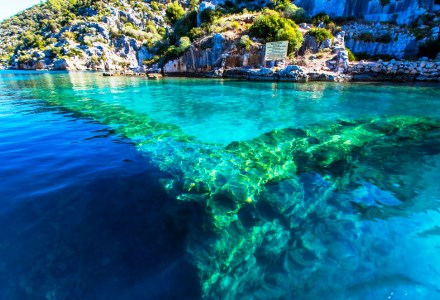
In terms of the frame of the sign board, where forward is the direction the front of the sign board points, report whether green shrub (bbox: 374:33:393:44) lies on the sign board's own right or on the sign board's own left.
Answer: on the sign board's own left

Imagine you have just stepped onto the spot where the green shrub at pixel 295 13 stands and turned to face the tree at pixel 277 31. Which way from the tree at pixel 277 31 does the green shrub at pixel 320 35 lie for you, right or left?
left

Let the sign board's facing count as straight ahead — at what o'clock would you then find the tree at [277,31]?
The tree is roughly at 6 o'clock from the sign board.

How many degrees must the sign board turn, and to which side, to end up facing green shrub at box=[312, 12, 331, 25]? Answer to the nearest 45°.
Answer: approximately 135° to its left

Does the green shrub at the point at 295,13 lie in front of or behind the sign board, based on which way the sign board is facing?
behind

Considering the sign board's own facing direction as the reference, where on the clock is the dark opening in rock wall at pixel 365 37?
The dark opening in rock wall is roughly at 8 o'clock from the sign board.

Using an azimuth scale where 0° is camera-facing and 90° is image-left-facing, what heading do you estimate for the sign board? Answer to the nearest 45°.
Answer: approximately 0°

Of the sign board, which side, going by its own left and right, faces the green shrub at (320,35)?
left

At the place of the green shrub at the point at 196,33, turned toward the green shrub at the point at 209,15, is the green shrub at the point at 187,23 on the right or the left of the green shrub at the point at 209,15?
left

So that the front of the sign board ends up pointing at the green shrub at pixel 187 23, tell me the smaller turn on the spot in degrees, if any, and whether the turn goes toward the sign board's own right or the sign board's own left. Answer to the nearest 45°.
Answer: approximately 135° to the sign board's own right

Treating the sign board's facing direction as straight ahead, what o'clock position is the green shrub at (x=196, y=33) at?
The green shrub is roughly at 4 o'clock from the sign board.

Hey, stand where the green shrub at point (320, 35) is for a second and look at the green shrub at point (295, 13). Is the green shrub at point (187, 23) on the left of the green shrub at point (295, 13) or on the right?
left

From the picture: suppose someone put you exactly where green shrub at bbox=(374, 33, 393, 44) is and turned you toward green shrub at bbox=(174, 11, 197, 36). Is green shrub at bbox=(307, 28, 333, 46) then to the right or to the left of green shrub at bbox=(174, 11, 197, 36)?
left

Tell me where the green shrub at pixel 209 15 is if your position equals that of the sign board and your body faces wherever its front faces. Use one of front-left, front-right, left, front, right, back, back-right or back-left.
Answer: back-right
